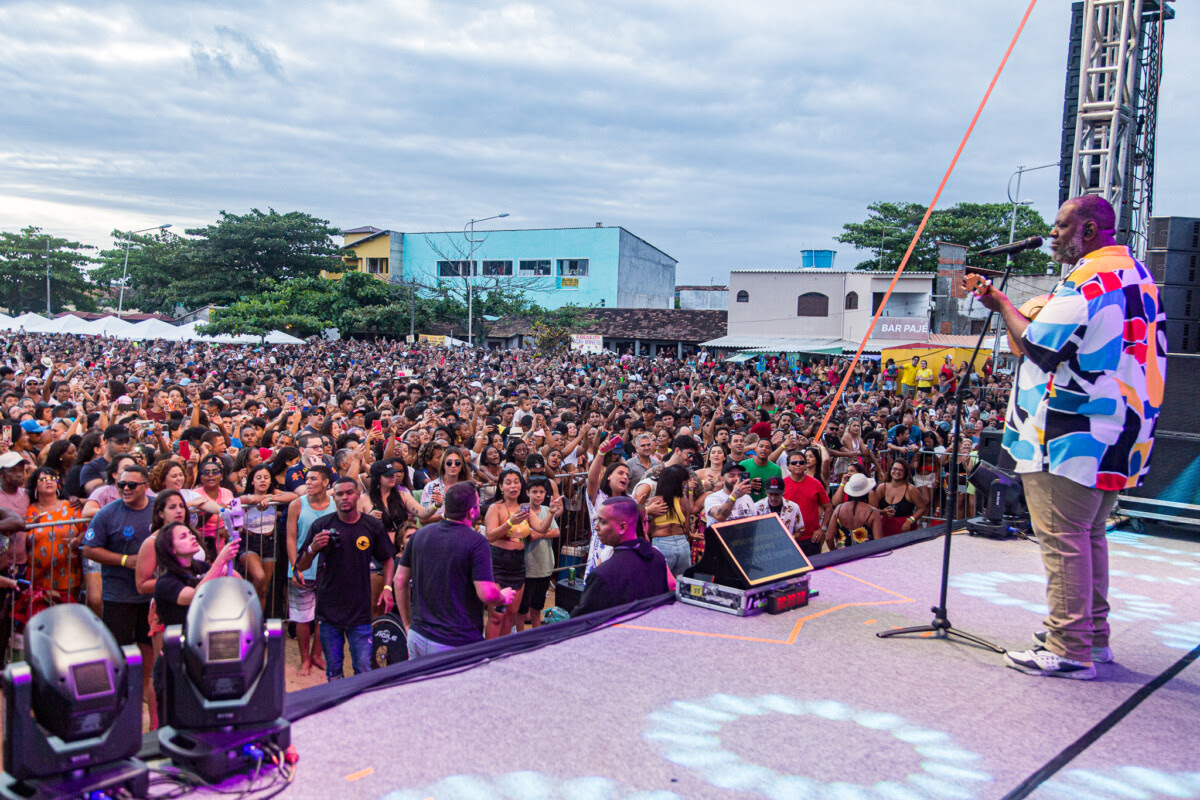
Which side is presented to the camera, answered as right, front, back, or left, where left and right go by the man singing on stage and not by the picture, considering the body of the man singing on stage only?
left

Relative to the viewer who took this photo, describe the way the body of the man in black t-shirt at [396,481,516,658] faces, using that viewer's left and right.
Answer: facing away from the viewer and to the right of the viewer

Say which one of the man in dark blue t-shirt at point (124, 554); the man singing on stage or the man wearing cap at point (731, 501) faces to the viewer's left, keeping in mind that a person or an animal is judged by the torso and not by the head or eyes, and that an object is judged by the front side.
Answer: the man singing on stage

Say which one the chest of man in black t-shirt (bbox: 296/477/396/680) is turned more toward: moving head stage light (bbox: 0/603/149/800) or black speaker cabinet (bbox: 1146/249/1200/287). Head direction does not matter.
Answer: the moving head stage light

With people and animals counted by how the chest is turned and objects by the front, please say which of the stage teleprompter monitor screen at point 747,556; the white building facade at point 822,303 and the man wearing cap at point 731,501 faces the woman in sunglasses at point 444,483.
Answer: the white building facade

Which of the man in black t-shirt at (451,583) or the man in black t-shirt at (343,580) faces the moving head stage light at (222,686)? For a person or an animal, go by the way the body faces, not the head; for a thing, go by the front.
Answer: the man in black t-shirt at (343,580)

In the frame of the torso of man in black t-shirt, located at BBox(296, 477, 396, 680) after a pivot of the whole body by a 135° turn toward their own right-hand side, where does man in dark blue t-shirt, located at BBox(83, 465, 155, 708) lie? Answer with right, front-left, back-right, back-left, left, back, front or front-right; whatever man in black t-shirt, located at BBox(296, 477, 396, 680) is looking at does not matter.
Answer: front-left

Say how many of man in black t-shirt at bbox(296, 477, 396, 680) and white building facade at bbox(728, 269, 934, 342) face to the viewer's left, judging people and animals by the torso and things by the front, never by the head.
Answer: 0

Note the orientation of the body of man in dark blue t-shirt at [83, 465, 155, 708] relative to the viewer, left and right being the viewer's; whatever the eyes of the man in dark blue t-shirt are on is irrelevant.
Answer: facing the viewer and to the right of the viewer
